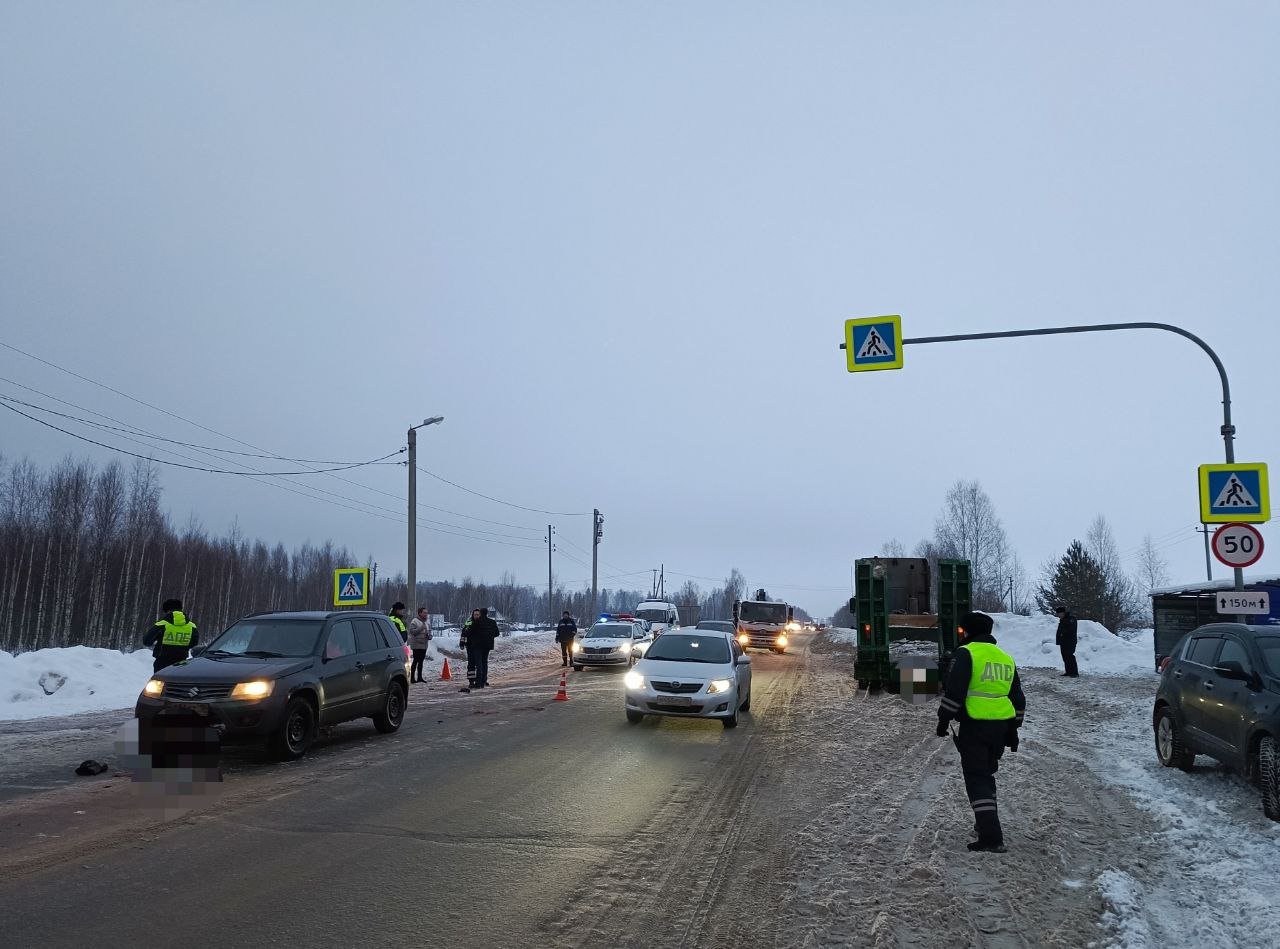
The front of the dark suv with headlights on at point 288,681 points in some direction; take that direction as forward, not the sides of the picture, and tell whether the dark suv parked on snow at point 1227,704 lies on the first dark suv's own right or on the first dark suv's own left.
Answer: on the first dark suv's own left

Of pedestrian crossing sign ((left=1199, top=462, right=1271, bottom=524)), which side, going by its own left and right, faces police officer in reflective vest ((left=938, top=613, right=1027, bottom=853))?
front

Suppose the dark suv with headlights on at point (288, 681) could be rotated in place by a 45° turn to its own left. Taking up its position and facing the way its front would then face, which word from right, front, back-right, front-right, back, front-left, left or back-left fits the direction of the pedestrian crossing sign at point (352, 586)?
back

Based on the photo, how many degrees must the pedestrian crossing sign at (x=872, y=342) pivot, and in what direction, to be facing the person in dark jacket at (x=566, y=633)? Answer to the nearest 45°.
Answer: approximately 135° to its right

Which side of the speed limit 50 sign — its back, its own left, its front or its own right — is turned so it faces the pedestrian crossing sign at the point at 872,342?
right

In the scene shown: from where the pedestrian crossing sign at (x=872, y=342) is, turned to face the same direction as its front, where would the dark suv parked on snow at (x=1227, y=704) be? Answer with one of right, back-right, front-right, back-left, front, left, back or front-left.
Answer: front-left

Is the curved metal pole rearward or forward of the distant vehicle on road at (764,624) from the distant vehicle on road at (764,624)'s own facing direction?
forward
